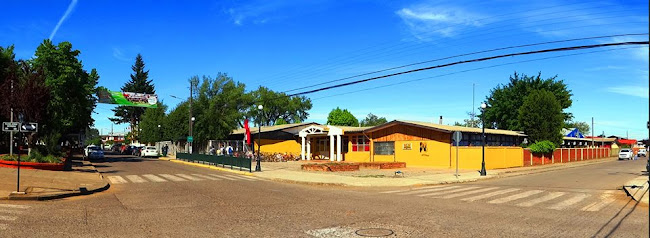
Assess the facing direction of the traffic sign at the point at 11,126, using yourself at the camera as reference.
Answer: facing the viewer

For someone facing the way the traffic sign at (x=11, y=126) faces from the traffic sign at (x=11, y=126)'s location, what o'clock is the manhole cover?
The manhole cover is roughly at 11 o'clock from the traffic sign.

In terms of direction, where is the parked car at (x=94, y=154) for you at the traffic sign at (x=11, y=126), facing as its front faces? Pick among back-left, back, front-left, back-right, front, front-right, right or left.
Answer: back

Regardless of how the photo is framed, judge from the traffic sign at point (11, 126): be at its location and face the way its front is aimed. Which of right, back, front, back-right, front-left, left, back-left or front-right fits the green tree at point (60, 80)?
back

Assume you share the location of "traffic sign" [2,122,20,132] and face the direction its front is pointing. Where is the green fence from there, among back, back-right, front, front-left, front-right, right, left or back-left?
back-left

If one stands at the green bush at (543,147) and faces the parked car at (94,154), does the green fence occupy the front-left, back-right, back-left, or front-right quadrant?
front-left

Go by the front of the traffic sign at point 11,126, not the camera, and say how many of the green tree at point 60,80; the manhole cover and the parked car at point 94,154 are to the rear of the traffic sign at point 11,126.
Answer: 2

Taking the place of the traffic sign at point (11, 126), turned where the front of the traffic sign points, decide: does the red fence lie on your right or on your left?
on your left
